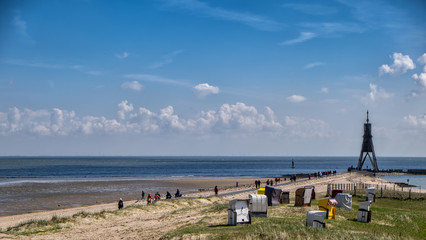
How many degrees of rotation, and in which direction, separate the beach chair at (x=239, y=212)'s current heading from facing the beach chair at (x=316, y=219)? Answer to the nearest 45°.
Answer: approximately 135° to its right

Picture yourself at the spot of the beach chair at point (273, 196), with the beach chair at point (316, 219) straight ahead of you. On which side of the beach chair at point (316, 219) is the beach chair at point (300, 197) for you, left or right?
left

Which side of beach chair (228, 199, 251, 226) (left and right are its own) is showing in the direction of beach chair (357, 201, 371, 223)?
left

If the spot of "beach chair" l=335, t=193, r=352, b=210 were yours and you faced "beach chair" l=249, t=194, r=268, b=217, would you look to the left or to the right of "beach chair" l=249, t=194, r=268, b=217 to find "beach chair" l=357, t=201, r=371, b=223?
left

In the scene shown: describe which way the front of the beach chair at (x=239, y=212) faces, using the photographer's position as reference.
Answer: facing away from the viewer and to the left of the viewer
